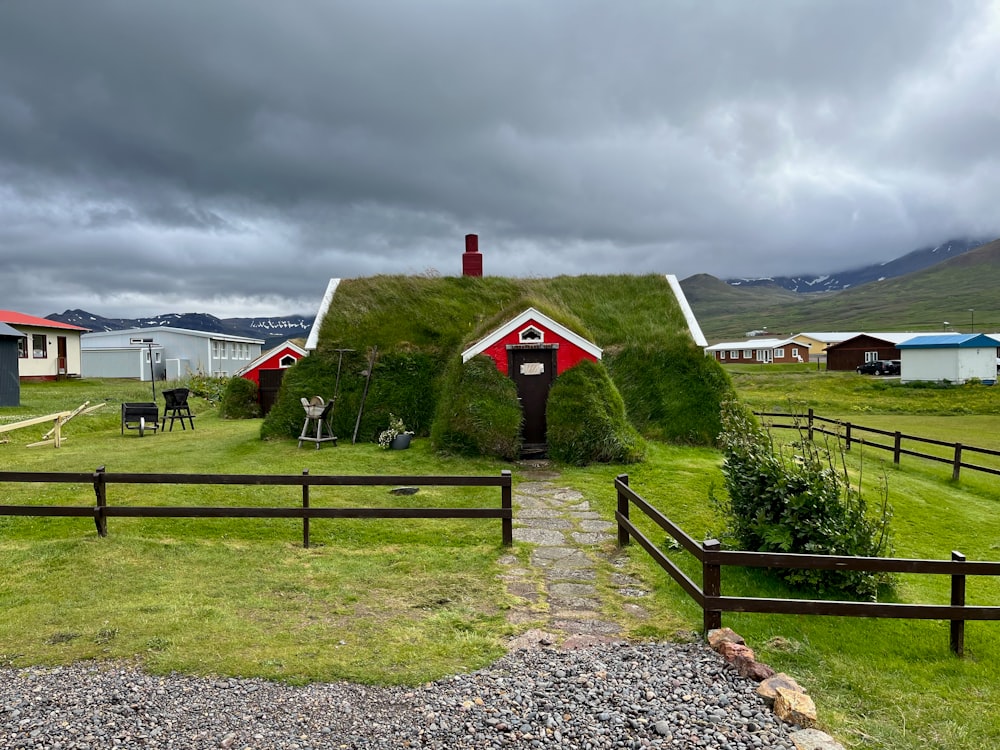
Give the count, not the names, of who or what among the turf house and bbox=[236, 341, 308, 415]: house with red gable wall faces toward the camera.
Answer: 2

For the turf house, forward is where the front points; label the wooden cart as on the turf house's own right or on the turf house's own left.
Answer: on the turf house's own right

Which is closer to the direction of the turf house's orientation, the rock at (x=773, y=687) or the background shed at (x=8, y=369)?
the rock

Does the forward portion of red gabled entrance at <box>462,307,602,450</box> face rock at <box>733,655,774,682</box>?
yes

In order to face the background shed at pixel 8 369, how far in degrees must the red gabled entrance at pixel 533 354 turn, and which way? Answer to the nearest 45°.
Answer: approximately 135° to its right

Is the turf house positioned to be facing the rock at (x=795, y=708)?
yes

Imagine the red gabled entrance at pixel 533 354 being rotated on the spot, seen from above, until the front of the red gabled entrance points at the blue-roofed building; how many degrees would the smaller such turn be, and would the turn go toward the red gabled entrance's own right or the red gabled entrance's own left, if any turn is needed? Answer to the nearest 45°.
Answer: approximately 135° to the red gabled entrance's own left

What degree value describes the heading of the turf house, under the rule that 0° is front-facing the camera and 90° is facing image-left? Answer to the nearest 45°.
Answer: approximately 0°

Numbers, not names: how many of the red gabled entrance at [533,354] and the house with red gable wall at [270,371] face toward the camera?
2

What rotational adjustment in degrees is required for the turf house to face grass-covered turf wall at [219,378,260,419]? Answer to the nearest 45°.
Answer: approximately 135° to its right
